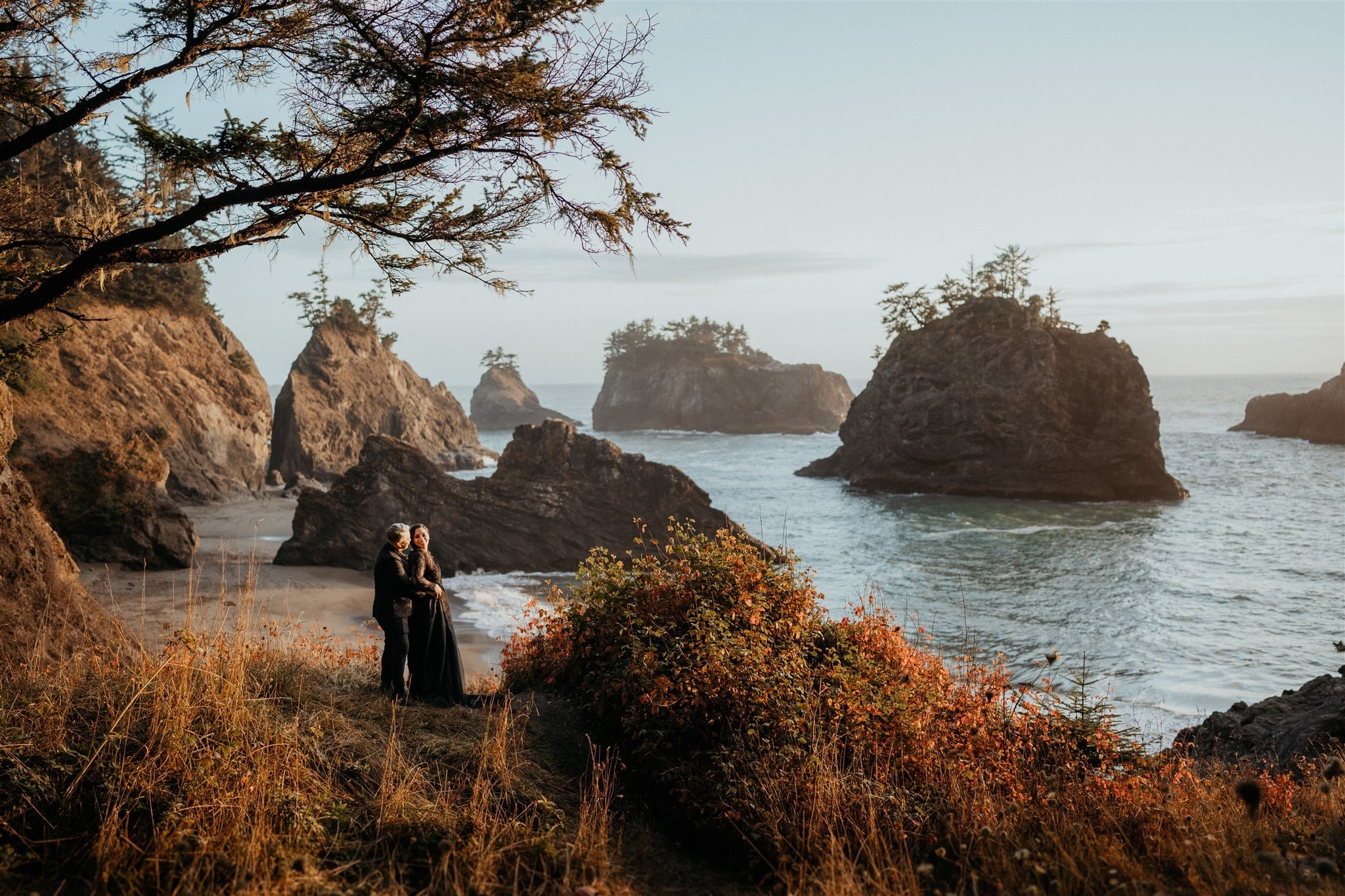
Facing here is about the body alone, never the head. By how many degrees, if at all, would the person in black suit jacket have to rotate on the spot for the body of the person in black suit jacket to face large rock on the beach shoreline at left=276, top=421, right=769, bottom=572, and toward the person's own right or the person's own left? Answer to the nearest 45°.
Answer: approximately 90° to the person's own left

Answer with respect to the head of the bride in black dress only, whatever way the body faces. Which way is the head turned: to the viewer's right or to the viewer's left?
to the viewer's left

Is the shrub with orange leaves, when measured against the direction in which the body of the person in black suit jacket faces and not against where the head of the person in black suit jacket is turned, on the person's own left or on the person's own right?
on the person's own right

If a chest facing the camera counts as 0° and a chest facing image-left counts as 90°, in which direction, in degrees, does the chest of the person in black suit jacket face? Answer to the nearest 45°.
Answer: approximately 270°

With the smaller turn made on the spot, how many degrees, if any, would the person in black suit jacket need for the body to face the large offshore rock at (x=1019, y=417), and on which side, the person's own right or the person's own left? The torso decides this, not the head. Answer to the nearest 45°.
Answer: approximately 45° to the person's own left
